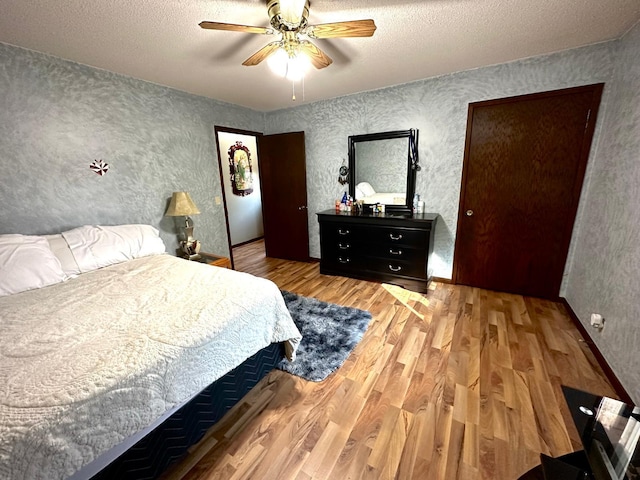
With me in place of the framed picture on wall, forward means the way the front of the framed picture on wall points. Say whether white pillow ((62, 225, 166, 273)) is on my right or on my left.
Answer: on my right

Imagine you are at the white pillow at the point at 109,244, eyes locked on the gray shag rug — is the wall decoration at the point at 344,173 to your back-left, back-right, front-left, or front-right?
front-left

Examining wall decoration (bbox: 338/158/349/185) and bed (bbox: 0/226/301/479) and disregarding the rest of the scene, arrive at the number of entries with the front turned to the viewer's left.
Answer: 0

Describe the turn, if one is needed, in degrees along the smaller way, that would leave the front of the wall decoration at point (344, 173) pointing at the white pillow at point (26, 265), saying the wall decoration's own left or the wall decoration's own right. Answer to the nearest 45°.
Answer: approximately 45° to the wall decoration's own right

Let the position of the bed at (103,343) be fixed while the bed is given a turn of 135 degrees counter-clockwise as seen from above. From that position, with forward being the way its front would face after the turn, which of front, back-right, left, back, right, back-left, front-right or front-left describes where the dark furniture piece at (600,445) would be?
back-right

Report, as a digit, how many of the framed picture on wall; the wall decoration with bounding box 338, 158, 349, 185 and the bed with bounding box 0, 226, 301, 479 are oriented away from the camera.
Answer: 0

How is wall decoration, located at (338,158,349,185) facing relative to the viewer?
toward the camera

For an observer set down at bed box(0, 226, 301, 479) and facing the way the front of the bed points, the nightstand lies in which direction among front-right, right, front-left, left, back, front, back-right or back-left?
left

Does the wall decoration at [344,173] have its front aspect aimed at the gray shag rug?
yes

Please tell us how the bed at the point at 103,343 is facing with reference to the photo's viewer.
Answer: facing the viewer and to the right of the viewer

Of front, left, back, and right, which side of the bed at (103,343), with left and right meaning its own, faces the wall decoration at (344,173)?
left

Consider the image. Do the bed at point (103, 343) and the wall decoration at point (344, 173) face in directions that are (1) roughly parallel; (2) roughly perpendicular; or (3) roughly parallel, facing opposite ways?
roughly perpendicular
